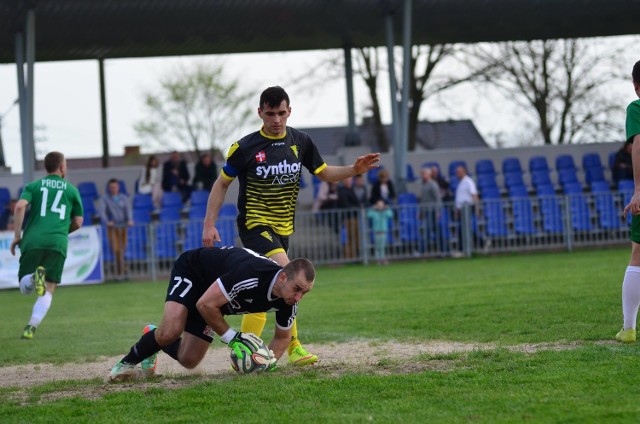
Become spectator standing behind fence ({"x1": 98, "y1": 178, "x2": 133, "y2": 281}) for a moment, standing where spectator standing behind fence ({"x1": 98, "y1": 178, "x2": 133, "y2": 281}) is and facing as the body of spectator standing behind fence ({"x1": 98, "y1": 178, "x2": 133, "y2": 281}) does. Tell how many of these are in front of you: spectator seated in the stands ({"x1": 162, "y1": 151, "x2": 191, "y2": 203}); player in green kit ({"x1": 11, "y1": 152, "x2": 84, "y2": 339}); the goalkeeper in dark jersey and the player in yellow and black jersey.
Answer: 3

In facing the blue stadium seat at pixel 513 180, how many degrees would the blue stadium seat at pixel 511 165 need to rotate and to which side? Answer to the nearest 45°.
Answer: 0° — it already faces it

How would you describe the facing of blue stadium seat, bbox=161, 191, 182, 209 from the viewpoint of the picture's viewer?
facing the viewer

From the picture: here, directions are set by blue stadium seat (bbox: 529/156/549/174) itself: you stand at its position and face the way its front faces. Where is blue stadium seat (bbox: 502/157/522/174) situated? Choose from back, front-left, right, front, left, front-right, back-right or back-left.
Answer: right

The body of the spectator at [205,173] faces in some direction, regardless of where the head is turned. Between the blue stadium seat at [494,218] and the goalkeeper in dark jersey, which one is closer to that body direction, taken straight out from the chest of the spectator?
the goalkeeper in dark jersey

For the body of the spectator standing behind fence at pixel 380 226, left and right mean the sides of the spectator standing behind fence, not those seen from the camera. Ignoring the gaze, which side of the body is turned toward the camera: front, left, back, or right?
front

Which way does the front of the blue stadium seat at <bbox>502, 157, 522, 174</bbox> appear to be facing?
toward the camera

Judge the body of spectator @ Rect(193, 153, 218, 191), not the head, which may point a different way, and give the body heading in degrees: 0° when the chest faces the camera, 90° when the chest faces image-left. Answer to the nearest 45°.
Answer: approximately 0°

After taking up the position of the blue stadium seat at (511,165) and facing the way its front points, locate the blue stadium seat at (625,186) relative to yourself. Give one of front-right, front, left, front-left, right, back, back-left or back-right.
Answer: front-left

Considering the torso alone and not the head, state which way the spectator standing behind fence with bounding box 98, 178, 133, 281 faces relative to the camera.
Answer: toward the camera

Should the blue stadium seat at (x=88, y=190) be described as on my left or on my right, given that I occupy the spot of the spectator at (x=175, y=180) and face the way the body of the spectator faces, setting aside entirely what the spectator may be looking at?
on my right

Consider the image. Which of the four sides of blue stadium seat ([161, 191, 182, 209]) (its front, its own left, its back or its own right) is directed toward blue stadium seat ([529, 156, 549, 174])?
left
